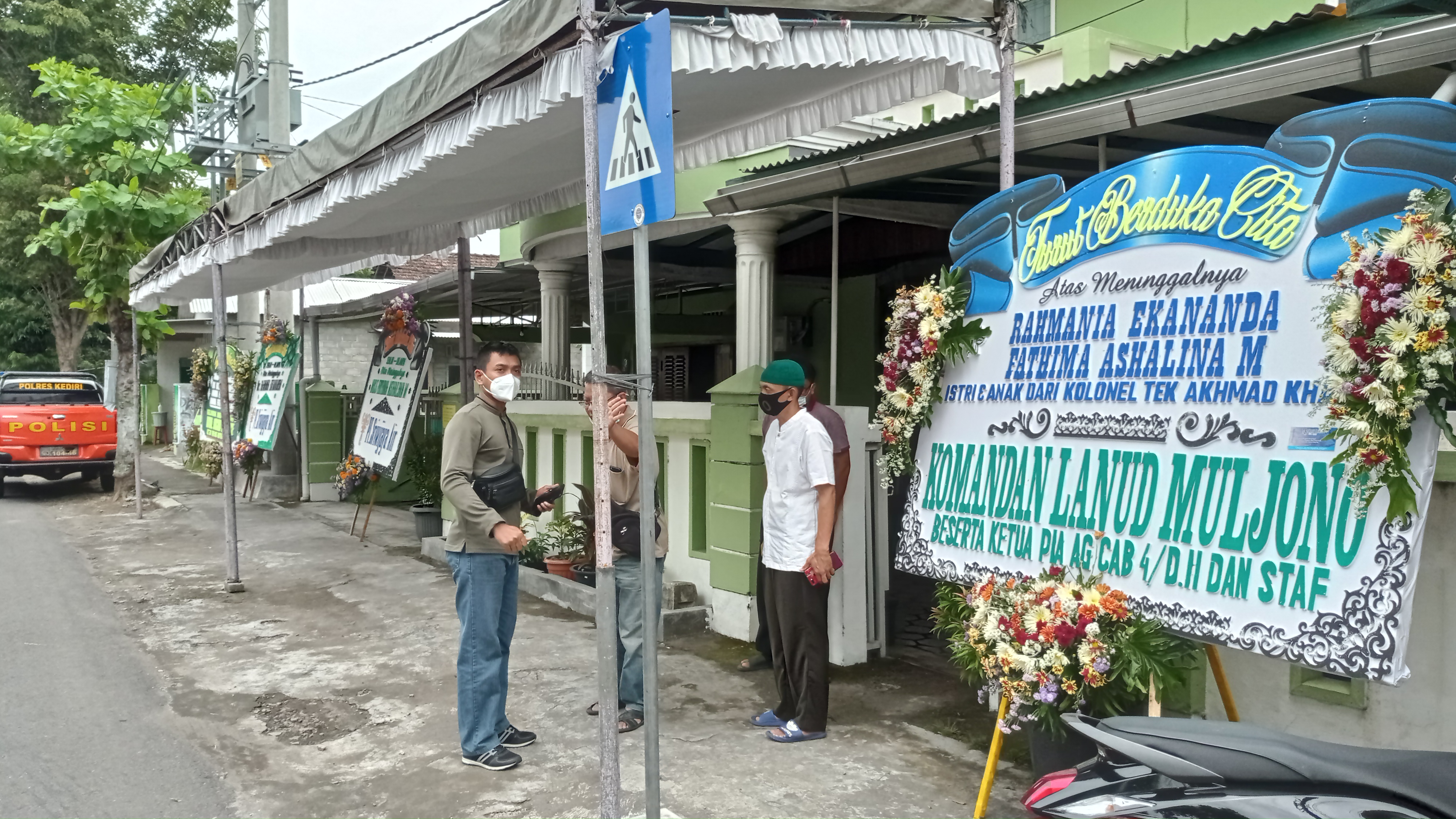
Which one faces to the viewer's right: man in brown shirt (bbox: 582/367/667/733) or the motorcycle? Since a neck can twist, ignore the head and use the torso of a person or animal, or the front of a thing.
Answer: the motorcycle

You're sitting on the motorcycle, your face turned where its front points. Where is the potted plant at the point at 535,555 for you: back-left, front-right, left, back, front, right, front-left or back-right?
back-left

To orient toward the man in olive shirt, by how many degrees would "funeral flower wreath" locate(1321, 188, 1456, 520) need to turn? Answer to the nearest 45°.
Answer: approximately 45° to its right

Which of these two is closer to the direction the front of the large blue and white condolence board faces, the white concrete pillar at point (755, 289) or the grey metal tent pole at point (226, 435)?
the grey metal tent pole

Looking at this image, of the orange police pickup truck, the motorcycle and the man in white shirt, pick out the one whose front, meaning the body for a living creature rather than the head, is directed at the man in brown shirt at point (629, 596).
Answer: the man in white shirt

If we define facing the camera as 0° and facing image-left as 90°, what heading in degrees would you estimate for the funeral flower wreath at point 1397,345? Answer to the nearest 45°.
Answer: approximately 45°

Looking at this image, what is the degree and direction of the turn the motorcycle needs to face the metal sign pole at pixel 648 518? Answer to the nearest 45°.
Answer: approximately 180°

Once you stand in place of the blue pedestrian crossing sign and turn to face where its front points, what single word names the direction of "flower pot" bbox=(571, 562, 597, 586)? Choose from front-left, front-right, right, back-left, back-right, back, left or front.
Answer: back-right
